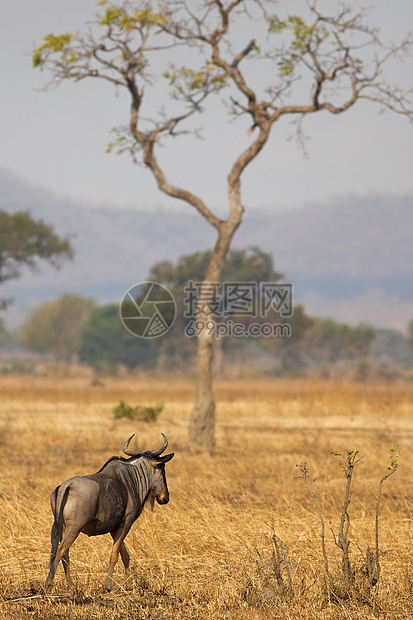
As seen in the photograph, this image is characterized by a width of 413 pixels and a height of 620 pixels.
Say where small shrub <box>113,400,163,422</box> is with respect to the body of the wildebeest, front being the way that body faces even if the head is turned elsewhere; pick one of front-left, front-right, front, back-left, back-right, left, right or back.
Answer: front-left

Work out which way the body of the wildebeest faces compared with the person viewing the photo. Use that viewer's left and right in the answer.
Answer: facing away from the viewer and to the right of the viewer
